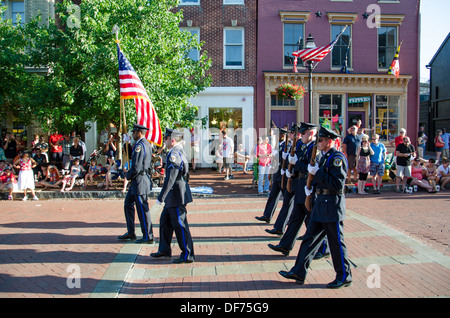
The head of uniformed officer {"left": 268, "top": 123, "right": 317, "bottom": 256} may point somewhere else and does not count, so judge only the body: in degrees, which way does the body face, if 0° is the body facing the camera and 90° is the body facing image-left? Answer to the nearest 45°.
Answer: approximately 90°

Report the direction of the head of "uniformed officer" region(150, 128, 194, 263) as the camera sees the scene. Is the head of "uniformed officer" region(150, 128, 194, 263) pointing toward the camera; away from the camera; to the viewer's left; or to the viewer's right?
to the viewer's left

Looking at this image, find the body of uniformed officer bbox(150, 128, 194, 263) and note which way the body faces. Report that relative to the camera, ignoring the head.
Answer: to the viewer's left

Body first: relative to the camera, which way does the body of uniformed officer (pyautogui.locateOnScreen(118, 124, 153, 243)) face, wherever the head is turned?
to the viewer's left

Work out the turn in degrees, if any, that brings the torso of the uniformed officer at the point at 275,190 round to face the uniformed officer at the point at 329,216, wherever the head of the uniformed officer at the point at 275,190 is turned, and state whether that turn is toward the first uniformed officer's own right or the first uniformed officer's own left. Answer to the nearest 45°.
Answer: approximately 90° to the first uniformed officer's own left

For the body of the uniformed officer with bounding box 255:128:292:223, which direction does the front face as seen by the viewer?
to the viewer's left

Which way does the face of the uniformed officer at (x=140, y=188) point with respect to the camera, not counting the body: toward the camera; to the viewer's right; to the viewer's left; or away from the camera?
to the viewer's left

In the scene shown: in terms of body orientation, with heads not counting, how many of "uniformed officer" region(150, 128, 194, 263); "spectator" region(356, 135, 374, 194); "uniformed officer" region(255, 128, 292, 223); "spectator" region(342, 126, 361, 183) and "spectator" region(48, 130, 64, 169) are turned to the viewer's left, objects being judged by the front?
2

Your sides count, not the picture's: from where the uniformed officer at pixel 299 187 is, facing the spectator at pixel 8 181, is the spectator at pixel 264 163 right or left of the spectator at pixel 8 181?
right

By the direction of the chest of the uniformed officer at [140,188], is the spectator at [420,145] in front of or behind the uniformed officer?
behind

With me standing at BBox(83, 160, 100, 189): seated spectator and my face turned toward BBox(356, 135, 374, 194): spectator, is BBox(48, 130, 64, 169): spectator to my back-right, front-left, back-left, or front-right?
back-left

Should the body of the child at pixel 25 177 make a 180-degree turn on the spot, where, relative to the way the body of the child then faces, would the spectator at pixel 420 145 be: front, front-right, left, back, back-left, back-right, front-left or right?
right

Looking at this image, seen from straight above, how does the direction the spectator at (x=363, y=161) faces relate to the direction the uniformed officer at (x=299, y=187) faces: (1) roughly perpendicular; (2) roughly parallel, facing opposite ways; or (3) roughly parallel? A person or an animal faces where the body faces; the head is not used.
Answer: roughly perpendicular

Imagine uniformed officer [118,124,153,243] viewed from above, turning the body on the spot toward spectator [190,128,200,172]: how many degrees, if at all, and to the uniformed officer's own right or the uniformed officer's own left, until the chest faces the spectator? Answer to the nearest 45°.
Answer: approximately 90° to the uniformed officer's own right
